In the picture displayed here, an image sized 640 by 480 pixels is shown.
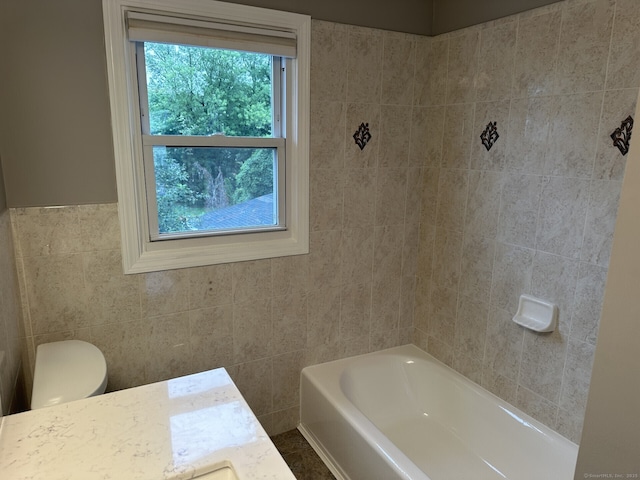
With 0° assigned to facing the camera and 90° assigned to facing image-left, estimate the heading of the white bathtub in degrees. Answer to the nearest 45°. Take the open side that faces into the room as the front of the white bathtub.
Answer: approximately 45°

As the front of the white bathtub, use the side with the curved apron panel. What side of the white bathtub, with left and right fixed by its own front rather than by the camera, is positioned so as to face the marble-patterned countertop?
front
